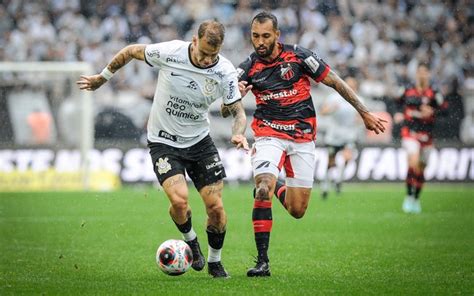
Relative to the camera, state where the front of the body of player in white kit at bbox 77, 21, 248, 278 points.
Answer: toward the camera

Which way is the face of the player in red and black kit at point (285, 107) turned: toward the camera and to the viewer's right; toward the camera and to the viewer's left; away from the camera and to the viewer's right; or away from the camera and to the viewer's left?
toward the camera and to the viewer's left

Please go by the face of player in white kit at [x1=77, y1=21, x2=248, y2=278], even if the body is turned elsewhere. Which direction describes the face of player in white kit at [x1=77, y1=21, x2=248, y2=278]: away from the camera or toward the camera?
toward the camera

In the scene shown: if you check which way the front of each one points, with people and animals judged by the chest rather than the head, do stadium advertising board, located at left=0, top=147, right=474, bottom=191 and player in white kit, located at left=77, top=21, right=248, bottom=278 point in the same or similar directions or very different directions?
same or similar directions

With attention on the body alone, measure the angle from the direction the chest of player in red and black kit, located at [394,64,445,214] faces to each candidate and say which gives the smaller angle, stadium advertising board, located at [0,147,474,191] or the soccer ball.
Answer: the soccer ball

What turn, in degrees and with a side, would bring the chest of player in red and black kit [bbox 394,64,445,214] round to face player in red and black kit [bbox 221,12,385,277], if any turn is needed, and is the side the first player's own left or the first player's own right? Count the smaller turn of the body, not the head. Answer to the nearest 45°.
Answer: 0° — they already face them

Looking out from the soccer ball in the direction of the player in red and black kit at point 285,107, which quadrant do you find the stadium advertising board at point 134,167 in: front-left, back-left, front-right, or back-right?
front-left

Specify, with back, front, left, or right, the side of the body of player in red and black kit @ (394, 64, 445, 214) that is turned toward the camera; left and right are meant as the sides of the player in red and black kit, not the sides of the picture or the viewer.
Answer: front

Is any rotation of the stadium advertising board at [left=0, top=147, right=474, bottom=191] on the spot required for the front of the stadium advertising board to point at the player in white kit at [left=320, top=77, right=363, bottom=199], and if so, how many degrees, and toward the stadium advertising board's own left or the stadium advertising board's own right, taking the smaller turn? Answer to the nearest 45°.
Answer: approximately 90° to the stadium advertising board's own left

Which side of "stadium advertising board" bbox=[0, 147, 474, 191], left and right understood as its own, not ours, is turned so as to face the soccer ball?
front

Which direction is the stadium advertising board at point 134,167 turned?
toward the camera
